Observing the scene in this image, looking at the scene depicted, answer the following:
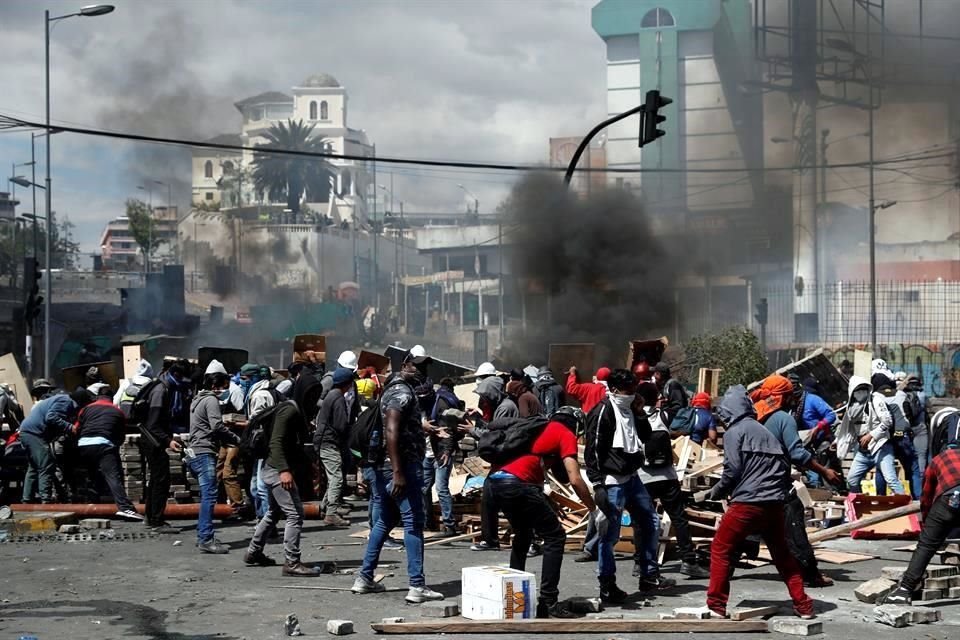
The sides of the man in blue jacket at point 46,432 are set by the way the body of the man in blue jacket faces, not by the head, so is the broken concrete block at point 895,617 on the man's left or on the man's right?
on the man's right

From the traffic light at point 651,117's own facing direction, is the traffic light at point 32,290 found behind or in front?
behind

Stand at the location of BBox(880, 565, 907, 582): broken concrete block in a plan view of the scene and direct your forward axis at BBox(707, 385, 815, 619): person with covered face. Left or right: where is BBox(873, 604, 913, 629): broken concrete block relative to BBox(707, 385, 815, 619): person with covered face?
left

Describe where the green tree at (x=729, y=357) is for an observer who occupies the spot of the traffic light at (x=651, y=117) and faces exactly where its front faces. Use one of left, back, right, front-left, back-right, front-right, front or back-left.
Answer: left

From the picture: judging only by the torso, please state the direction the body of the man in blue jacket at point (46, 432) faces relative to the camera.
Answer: to the viewer's right

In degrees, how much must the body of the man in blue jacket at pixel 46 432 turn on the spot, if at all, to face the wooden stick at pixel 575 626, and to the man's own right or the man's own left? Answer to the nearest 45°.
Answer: approximately 90° to the man's own right
